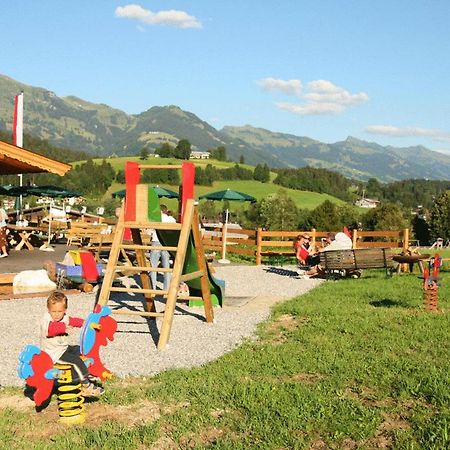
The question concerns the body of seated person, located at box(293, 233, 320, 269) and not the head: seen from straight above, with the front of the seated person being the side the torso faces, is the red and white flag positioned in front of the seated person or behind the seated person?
behind

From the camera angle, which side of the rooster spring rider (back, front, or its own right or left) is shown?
right

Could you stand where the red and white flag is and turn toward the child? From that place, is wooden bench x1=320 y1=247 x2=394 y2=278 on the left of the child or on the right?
left

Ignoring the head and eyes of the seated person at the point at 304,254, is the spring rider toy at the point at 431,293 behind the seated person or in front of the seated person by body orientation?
in front

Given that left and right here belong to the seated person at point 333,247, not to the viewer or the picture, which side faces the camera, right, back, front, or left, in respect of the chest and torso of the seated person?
left

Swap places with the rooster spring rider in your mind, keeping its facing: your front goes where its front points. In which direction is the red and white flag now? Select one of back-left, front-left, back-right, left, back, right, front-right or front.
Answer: left

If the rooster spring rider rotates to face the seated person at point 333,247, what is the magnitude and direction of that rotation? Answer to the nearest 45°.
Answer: approximately 45° to its left

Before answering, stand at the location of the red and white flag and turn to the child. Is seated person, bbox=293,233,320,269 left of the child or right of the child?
left

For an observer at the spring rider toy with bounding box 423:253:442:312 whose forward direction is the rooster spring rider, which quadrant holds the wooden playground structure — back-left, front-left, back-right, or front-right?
front-right
